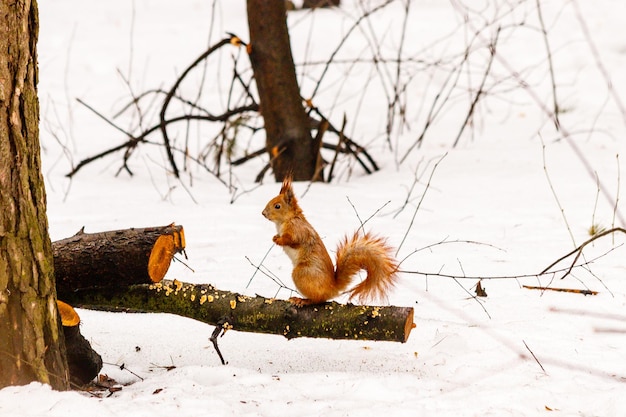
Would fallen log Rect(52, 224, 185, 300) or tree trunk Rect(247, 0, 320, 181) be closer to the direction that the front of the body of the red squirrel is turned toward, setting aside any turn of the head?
the fallen log

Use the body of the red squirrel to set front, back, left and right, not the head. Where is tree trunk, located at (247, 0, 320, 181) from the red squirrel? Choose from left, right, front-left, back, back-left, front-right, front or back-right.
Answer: right

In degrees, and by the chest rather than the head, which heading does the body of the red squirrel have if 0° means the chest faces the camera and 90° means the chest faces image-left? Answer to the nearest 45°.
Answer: approximately 90°

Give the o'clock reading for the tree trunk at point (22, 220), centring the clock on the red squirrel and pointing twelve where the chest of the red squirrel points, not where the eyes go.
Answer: The tree trunk is roughly at 11 o'clock from the red squirrel.

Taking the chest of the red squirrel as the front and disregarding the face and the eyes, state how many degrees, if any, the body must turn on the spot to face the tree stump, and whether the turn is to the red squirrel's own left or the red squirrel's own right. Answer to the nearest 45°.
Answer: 0° — it already faces it

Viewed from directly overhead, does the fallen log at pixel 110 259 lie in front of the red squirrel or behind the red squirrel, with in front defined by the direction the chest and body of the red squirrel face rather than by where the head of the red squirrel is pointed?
in front
